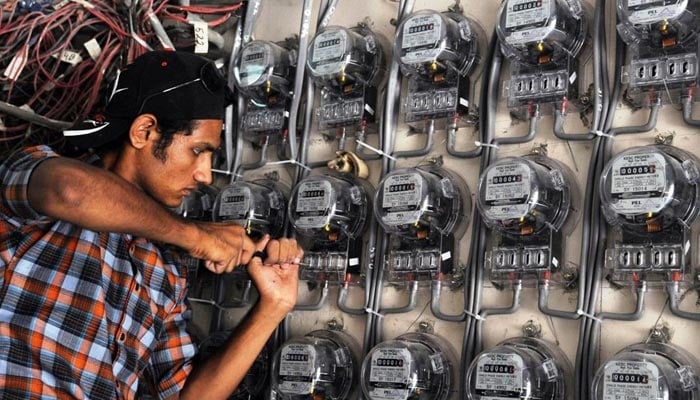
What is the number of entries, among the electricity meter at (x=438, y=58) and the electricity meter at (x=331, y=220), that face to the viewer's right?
0

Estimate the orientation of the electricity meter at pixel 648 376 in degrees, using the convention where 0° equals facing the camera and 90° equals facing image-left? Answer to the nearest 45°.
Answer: approximately 45°

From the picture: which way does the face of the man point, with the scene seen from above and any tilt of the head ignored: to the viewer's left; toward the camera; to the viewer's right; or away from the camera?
to the viewer's right

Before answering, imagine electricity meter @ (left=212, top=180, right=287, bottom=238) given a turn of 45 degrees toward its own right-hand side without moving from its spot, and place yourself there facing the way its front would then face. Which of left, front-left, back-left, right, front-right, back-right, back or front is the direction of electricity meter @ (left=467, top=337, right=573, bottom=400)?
back-left

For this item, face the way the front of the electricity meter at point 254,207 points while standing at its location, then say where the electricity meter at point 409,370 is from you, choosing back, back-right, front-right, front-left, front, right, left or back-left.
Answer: left

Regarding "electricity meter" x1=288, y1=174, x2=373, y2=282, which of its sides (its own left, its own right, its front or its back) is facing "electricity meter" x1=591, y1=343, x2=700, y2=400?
left

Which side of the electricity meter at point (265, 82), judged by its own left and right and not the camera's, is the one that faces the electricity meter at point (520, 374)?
left

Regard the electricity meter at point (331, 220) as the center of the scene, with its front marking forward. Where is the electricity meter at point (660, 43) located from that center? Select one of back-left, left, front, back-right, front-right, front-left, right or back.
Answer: left

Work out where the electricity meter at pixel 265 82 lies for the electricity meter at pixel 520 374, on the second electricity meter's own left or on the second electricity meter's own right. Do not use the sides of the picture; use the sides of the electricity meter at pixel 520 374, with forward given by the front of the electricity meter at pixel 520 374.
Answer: on the second electricity meter's own right
